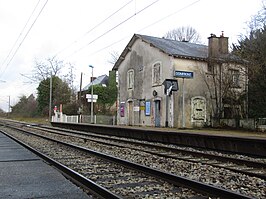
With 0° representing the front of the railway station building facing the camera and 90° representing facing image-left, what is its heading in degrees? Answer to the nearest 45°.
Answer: approximately 45°

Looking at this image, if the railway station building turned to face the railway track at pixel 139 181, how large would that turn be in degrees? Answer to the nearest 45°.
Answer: approximately 45° to its left
